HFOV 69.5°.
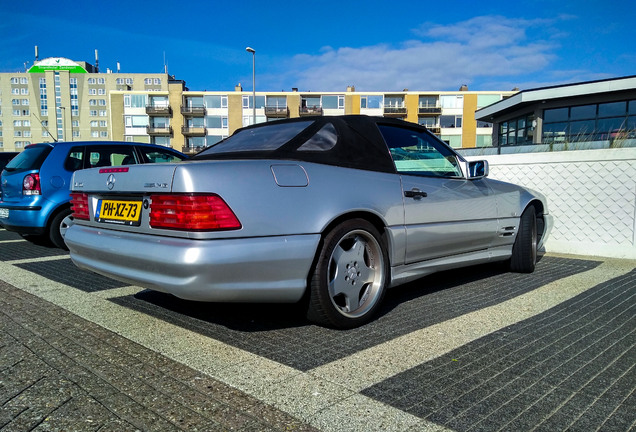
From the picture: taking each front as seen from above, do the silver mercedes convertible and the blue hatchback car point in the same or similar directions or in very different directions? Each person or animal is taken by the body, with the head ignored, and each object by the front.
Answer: same or similar directions

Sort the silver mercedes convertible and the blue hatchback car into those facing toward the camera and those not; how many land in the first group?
0

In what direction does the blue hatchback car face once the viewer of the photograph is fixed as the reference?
facing away from the viewer and to the right of the viewer

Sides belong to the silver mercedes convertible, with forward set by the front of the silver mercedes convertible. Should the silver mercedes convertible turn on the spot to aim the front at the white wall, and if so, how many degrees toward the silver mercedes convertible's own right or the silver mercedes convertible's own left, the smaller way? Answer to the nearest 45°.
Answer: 0° — it already faces it

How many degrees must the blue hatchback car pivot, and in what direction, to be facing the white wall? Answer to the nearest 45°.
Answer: approximately 90° to its right

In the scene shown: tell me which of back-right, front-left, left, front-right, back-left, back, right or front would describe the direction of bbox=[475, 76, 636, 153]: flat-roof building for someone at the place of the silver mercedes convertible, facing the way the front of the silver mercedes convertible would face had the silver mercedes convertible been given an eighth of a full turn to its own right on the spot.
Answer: front-left

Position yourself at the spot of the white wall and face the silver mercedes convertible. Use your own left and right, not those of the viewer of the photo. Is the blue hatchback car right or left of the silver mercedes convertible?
right

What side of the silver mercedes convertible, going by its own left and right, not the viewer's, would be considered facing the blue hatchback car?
left

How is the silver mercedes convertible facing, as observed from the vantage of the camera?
facing away from the viewer and to the right of the viewer

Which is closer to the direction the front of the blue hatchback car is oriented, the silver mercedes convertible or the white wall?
the white wall

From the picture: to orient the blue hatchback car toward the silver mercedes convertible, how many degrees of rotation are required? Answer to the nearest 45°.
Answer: approximately 135° to its right
